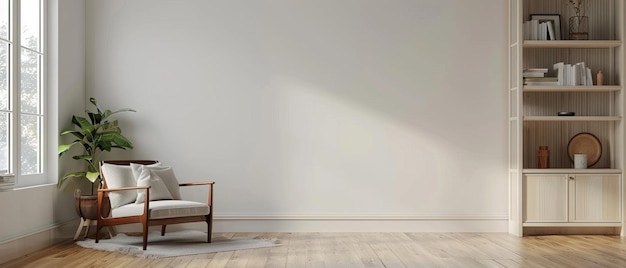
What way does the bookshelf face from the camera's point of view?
toward the camera

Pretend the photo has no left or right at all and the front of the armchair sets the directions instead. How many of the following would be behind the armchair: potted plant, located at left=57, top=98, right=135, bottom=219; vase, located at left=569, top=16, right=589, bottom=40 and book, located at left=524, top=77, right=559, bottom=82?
1

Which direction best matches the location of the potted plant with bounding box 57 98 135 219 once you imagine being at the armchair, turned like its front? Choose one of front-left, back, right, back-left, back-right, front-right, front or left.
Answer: back

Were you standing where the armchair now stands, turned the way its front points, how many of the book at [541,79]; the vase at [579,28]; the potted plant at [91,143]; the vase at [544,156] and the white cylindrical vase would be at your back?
1

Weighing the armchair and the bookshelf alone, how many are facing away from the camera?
0

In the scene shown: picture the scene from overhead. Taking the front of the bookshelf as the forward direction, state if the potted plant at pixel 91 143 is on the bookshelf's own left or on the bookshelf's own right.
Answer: on the bookshelf's own right

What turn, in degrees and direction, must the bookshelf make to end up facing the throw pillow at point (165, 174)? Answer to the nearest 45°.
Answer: approximately 45° to its right

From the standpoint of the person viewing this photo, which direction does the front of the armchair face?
facing the viewer and to the right of the viewer

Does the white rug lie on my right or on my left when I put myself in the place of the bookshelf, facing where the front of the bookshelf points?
on my right

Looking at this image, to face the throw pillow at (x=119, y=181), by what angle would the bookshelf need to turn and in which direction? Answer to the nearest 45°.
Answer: approximately 45° to its right

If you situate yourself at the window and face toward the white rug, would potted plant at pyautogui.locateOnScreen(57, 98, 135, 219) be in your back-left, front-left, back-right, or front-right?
front-left
